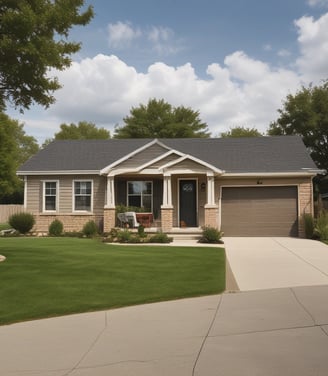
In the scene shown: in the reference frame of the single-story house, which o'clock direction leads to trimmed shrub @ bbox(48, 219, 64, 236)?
The trimmed shrub is roughly at 3 o'clock from the single-story house.

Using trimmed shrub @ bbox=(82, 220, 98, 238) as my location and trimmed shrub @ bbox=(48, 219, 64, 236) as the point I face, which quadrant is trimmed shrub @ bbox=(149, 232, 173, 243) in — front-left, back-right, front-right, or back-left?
back-left

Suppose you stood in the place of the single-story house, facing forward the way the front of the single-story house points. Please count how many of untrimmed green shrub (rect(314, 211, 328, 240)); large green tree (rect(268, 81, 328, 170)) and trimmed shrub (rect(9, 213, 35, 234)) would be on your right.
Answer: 1

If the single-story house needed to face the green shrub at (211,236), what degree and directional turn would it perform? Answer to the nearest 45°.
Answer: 0° — it already faces it

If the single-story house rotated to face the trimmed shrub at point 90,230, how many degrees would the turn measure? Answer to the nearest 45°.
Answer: approximately 90° to its right

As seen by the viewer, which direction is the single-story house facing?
toward the camera

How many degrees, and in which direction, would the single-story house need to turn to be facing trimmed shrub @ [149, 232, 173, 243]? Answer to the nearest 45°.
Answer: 0° — it already faces it

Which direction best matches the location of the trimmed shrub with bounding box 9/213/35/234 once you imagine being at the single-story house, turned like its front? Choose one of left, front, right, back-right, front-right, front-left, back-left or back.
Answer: right

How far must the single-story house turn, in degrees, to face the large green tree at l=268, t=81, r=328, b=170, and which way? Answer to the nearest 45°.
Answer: approximately 135° to its left

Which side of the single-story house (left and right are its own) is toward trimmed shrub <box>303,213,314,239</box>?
left

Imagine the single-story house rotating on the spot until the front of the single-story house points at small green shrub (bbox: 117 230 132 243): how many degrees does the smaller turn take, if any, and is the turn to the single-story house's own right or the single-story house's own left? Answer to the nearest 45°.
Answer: approximately 45° to the single-story house's own right
